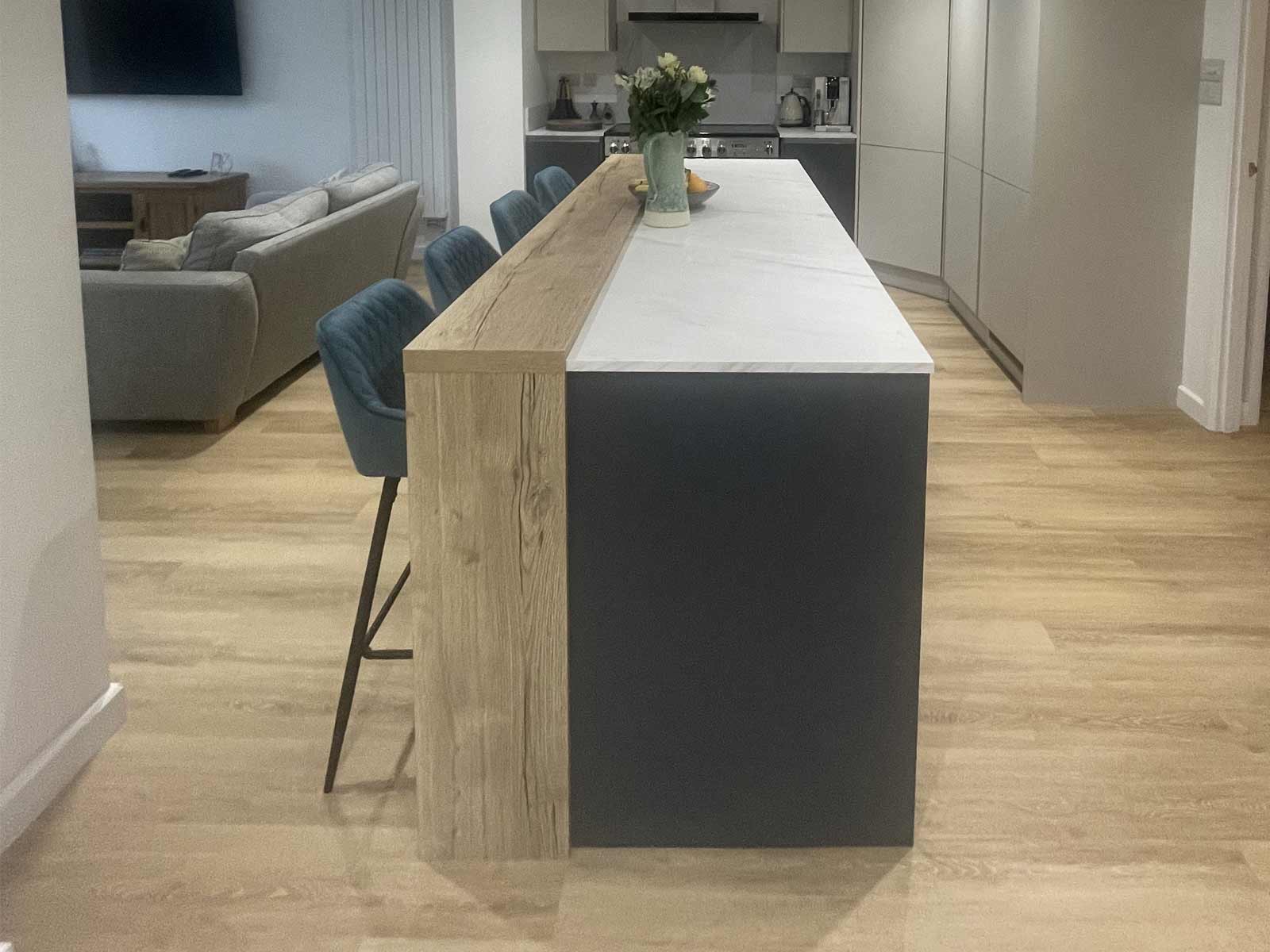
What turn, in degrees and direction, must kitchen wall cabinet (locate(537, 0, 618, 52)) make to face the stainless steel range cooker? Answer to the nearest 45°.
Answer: approximately 90° to its left

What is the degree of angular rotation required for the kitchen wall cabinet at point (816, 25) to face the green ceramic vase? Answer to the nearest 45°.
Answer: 0° — it already faces it

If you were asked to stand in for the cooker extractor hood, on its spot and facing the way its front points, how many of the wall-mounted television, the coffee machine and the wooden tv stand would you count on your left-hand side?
1

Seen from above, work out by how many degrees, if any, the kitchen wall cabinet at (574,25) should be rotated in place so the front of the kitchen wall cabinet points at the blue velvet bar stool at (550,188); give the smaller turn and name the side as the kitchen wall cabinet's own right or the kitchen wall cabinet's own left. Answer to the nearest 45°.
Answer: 0° — it already faces it

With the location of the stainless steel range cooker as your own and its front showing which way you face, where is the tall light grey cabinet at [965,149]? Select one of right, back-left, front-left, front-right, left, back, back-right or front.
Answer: front-left

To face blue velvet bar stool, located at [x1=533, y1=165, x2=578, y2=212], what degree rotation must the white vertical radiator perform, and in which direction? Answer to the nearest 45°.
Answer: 0° — it already faces it

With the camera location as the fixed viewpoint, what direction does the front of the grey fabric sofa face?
facing away from the viewer and to the left of the viewer

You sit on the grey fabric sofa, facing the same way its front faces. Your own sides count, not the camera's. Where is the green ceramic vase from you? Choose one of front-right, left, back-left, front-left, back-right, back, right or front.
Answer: back

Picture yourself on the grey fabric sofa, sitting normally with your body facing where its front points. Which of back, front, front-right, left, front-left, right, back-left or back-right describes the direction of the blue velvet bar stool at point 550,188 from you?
back-right
